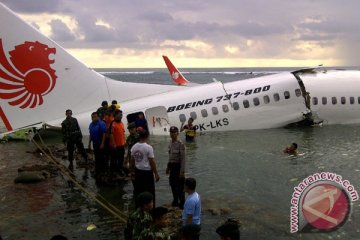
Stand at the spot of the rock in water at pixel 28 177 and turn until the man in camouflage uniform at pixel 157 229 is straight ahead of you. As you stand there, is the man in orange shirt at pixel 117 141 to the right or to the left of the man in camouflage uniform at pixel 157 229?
left

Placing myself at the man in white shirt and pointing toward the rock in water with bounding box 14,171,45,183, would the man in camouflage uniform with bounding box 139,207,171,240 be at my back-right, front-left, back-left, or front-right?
back-left

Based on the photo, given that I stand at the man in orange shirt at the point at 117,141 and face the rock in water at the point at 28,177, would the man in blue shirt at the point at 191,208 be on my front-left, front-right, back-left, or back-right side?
back-left

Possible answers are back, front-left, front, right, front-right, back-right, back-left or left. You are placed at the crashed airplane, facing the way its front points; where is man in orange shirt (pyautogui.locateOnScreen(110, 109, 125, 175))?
right

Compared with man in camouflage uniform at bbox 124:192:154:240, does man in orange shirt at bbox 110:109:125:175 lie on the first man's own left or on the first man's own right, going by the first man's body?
on the first man's own left

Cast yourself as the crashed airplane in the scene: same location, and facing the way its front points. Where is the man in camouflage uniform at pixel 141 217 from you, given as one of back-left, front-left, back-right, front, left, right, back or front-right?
right

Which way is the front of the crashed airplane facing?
to the viewer's right
